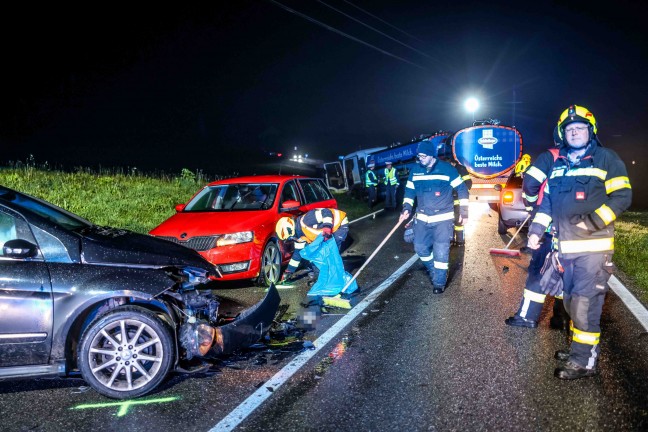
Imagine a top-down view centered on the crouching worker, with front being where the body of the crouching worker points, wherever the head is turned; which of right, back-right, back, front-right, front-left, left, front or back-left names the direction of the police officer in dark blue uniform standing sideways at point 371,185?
right

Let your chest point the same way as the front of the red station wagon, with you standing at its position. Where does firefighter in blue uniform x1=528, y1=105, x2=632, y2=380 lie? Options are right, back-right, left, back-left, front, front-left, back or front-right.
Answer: left

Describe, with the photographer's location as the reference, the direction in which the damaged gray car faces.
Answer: facing to the right of the viewer

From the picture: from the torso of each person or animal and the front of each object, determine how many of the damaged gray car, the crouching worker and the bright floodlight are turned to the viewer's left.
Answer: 1

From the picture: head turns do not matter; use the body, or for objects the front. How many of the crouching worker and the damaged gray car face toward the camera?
0

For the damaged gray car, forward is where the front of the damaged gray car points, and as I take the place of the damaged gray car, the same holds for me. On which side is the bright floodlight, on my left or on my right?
on my left

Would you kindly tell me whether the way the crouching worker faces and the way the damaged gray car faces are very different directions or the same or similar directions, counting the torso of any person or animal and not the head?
very different directions

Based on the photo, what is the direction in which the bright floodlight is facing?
toward the camera

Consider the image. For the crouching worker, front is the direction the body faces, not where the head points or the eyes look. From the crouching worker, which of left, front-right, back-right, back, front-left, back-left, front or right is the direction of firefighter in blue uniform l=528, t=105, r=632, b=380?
back-left

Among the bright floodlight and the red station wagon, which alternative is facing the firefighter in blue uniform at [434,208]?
the bright floodlight

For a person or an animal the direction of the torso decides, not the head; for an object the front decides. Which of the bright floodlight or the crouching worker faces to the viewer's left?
the crouching worker

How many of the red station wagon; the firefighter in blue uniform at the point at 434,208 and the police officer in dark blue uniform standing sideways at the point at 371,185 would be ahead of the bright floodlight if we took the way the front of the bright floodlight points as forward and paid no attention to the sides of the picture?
3

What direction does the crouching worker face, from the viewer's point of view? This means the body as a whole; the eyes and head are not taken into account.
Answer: to the viewer's left

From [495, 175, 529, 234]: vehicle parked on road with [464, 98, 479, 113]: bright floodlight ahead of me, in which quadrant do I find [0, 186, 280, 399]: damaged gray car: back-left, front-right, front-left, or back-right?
back-left

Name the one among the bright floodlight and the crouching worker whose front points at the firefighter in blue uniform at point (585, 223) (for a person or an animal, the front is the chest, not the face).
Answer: the bright floodlight

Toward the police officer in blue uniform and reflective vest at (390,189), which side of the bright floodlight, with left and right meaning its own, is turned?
front

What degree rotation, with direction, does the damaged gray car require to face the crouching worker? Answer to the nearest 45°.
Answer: approximately 45° to its left

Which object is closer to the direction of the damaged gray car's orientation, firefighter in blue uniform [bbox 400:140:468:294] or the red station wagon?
the firefighter in blue uniform

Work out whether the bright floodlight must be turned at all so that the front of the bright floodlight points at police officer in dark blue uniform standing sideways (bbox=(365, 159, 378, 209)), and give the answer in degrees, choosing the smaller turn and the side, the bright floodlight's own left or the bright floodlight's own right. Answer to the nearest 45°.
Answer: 0° — it already faces them

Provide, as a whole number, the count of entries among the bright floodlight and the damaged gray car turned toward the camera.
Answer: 1

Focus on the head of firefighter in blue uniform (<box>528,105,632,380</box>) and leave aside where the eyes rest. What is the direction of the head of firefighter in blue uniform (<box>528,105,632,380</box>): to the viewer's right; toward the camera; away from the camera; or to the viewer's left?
toward the camera

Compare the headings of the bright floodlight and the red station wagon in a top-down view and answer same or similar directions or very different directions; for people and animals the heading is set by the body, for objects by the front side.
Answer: same or similar directions
